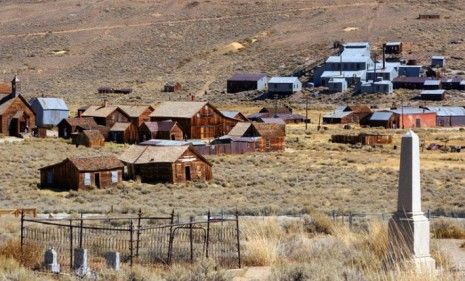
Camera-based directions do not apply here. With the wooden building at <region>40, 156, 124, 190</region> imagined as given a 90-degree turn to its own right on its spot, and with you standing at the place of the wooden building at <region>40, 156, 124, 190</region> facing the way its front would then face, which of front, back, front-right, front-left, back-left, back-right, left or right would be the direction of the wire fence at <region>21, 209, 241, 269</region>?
front-left

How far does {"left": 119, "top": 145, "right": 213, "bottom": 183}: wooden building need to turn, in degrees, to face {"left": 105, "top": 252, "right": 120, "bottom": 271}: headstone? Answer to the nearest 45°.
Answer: approximately 45° to its right

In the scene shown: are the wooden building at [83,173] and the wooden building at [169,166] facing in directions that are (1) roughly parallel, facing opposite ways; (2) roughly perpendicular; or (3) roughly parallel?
roughly parallel

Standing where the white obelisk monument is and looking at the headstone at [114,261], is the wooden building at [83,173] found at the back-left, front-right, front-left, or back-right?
front-right

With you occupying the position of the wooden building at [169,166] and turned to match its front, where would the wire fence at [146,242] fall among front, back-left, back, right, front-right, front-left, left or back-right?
front-right

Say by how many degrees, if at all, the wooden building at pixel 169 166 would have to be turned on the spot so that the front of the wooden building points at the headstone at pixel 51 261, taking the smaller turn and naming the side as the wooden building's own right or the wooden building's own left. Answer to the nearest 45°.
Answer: approximately 45° to the wooden building's own right

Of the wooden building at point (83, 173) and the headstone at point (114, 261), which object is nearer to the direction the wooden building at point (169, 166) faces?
the headstone

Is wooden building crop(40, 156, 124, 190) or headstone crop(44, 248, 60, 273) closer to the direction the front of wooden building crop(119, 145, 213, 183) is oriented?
the headstone

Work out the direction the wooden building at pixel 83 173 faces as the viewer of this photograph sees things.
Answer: facing the viewer and to the right of the viewer

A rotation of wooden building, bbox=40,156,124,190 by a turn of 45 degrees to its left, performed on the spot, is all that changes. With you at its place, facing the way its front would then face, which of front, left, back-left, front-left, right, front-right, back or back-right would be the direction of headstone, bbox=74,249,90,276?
right

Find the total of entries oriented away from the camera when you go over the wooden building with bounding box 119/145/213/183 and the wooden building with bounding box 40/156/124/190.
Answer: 0

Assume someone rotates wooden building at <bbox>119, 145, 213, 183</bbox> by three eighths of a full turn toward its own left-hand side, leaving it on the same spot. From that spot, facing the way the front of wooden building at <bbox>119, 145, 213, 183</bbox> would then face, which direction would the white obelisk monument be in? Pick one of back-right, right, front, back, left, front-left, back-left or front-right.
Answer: back

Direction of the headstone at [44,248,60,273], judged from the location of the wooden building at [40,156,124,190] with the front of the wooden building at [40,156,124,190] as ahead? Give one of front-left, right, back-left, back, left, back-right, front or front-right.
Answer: front-right

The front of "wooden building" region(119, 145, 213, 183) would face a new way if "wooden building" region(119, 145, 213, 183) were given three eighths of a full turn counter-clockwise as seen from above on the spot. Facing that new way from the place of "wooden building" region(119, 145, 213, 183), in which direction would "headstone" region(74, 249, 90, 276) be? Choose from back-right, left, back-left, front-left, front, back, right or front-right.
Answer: back
